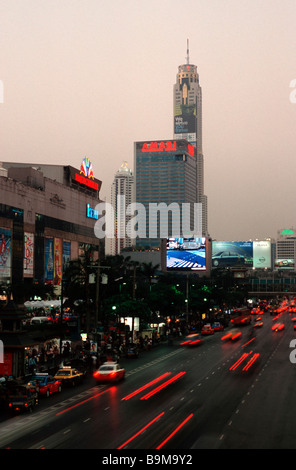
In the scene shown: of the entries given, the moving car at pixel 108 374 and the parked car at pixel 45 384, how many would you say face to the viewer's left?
0

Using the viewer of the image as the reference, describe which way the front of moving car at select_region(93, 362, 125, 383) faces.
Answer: facing away from the viewer and to the right of the viewer

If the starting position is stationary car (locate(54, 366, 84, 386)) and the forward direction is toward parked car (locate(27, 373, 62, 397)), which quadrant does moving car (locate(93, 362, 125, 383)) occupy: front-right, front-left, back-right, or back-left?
back-left

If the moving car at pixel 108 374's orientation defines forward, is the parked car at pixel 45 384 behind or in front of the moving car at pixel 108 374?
behind

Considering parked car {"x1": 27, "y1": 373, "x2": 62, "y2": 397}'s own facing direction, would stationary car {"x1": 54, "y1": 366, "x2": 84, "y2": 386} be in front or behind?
in front

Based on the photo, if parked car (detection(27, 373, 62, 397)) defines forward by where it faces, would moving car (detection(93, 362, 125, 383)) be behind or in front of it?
in front

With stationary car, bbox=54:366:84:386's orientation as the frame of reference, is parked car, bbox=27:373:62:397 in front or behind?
behind

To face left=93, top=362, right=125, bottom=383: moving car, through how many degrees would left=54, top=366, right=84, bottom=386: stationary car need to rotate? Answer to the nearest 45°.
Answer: approximately 45° to its right

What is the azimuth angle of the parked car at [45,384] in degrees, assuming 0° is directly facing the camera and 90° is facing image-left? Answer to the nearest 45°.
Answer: approximately 225°

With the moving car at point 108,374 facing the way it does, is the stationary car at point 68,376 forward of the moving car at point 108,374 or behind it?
behind

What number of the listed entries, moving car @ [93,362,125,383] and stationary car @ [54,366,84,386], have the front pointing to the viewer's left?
0

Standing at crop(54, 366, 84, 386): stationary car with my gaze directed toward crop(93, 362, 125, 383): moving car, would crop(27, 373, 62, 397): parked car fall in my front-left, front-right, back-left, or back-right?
back-right
